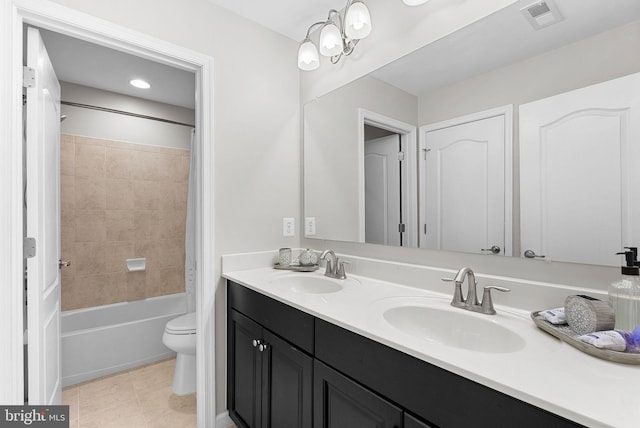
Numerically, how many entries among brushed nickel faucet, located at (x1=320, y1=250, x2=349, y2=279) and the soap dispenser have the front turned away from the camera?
0

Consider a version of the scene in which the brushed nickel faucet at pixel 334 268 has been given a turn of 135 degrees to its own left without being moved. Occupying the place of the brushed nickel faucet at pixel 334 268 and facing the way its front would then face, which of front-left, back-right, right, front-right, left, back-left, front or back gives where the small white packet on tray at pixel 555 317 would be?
front-right

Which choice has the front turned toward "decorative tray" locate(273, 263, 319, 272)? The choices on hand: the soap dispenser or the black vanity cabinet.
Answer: the soap dispenser

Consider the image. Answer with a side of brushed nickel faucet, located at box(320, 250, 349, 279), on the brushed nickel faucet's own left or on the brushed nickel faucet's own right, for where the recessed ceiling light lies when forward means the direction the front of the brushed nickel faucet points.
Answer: on the brushed nickel faucet's own right

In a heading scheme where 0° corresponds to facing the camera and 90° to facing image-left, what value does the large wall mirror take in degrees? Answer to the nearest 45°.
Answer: approximately 45°

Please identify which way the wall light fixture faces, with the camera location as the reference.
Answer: facing the viewer and to the left of the viewer
